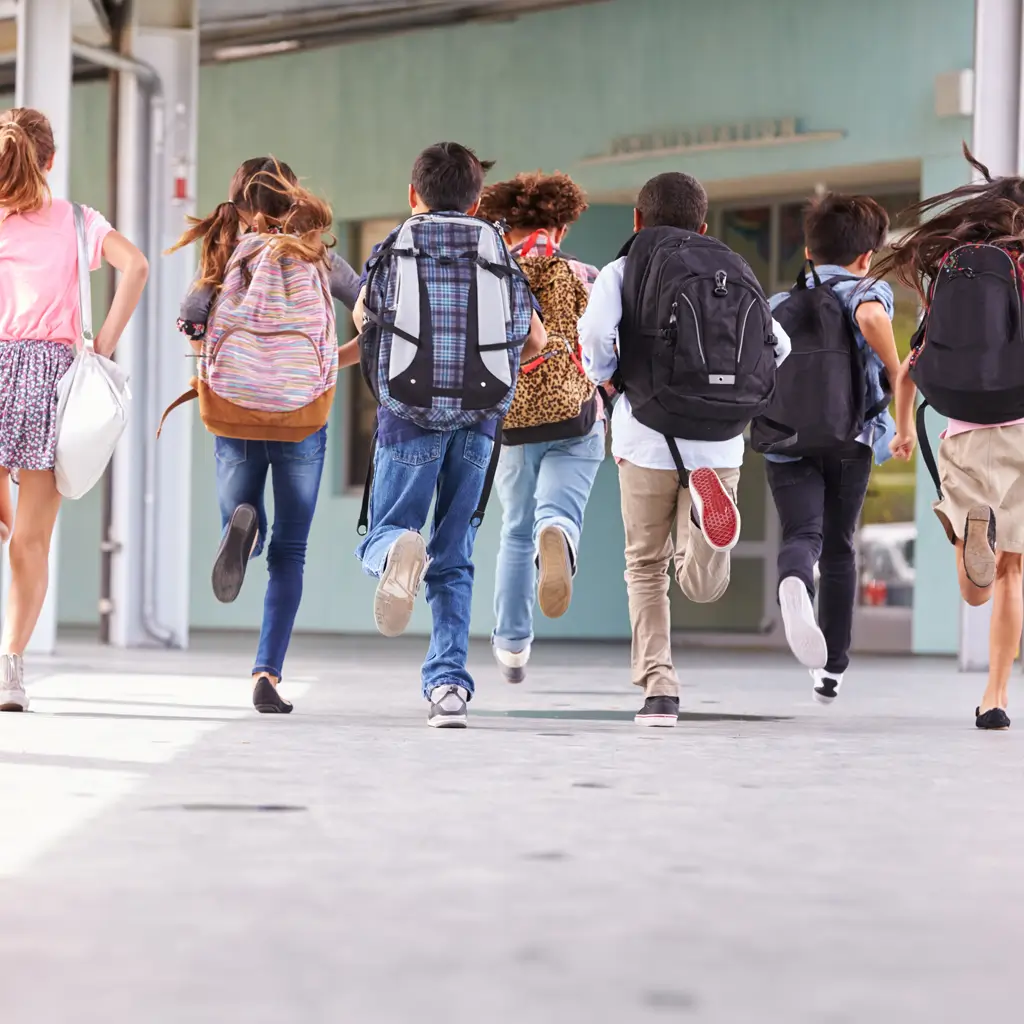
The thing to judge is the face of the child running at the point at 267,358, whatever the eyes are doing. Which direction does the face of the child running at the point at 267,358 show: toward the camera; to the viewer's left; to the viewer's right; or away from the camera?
away from the camera

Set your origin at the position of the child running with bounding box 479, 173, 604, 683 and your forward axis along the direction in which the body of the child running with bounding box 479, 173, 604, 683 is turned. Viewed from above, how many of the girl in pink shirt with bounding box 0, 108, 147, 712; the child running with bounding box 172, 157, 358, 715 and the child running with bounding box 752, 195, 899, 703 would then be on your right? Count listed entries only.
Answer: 1

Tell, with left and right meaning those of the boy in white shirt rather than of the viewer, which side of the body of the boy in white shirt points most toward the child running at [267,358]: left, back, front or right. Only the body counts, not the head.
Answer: left

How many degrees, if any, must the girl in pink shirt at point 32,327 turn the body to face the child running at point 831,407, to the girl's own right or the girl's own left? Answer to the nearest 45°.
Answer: approximately 90° to the girl's own right

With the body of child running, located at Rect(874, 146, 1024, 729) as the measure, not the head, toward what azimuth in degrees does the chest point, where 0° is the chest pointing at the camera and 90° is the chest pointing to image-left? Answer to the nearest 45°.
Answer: approximately 180°

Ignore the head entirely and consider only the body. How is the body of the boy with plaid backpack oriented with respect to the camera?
away from the camera

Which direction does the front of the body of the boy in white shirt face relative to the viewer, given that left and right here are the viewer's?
facing away from the viewer

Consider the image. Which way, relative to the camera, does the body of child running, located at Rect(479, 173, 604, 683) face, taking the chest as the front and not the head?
away from the camera

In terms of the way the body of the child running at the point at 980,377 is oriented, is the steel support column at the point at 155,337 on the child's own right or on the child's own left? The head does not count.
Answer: on the child's own left

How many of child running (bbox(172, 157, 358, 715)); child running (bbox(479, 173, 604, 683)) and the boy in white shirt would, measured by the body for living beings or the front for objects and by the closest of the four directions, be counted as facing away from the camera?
3

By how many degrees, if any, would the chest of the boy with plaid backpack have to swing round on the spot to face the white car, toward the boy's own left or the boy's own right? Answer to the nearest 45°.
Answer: approximately 45° to the boy's own right

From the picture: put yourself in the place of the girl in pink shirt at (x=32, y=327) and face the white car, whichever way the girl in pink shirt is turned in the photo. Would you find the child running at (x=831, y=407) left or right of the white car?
right

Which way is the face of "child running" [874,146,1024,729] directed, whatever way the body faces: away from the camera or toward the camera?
away from the camera

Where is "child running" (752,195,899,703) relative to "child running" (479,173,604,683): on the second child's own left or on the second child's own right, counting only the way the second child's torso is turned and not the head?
on the second child's own right

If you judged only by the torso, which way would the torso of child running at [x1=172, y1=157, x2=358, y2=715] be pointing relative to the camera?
away from the camera
